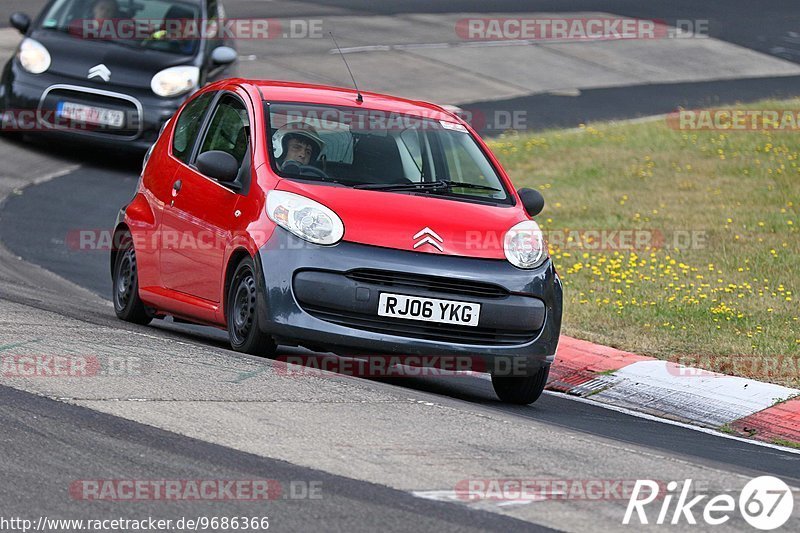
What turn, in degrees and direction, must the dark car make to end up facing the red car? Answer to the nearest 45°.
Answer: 0° — it already faces it

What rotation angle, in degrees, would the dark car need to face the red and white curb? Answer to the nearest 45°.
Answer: approximately 45° to its left

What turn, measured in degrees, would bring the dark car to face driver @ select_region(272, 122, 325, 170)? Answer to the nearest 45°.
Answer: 0° — it already faces them

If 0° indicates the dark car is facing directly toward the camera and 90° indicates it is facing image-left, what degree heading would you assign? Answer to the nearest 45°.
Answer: approximately 0°
